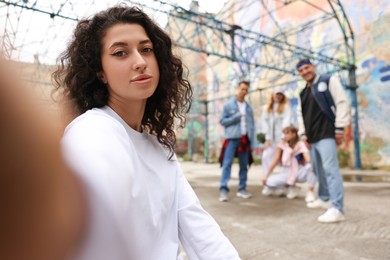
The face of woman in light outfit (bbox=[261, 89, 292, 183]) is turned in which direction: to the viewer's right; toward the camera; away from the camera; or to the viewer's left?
toward the camera

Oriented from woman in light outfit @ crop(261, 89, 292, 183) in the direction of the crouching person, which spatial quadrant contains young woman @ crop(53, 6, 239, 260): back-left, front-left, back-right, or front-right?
front-right

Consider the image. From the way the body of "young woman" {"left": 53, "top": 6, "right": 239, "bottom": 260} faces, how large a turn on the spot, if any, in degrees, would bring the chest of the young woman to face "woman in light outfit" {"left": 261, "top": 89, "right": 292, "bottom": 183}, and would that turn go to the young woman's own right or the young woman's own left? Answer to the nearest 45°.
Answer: approximately 90° to the young woman's own left

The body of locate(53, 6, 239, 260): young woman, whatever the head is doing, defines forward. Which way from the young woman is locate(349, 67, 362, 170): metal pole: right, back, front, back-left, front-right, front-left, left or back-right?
left

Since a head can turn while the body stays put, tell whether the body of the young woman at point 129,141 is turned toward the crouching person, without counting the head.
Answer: no

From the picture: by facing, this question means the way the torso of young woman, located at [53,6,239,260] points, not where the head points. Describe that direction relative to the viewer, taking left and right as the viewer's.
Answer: facing the viewer and to the right of the viewer

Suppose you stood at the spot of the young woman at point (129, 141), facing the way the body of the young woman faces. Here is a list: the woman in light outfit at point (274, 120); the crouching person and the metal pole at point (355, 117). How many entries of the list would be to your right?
0
